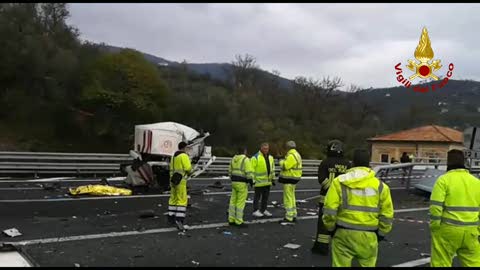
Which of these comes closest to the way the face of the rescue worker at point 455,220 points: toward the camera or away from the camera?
away from the camera

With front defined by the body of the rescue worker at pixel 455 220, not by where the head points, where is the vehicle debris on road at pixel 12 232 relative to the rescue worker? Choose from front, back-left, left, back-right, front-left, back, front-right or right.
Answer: left

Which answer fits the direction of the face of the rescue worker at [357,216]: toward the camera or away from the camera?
away from the camera

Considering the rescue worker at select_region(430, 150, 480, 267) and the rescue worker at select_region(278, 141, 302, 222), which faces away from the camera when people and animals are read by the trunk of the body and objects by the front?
the rescue worker at select_region(430, 150, 480, 267)

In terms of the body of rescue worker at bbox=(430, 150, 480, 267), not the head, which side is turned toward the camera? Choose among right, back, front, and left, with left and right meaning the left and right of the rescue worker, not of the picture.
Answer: back

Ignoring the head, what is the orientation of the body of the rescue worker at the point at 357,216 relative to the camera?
away from the camera

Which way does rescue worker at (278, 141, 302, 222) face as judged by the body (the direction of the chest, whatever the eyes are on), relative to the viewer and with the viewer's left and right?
facing to the left of the viewer

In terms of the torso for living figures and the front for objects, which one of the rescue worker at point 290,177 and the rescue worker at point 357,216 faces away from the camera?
the rescue worker at point 357,216

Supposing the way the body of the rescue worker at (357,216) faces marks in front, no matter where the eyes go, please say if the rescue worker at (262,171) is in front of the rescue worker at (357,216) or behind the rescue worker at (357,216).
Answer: in front
